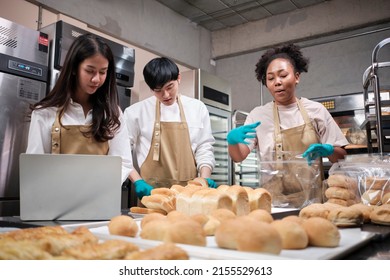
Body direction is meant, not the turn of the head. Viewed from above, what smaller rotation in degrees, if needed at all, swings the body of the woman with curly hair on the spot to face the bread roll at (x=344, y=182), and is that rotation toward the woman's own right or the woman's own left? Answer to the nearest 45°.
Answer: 0° — they already face it

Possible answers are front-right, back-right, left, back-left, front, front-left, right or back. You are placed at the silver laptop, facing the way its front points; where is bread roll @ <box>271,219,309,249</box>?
back-right

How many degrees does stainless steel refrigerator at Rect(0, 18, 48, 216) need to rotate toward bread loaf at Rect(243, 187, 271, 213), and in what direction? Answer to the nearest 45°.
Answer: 0° — it already faces it

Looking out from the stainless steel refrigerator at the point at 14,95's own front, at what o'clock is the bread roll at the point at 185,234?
The bread roll is roughly at 1 o'clock from the stainless steel refrigerator.

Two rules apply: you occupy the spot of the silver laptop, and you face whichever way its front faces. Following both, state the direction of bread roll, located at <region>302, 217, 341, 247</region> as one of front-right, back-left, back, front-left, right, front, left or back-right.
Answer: back-right

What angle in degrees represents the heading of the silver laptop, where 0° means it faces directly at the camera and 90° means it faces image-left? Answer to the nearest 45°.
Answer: approximately 180°

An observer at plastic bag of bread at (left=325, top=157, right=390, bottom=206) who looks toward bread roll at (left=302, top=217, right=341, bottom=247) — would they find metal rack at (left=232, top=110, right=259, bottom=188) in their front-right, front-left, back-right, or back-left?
back-right
